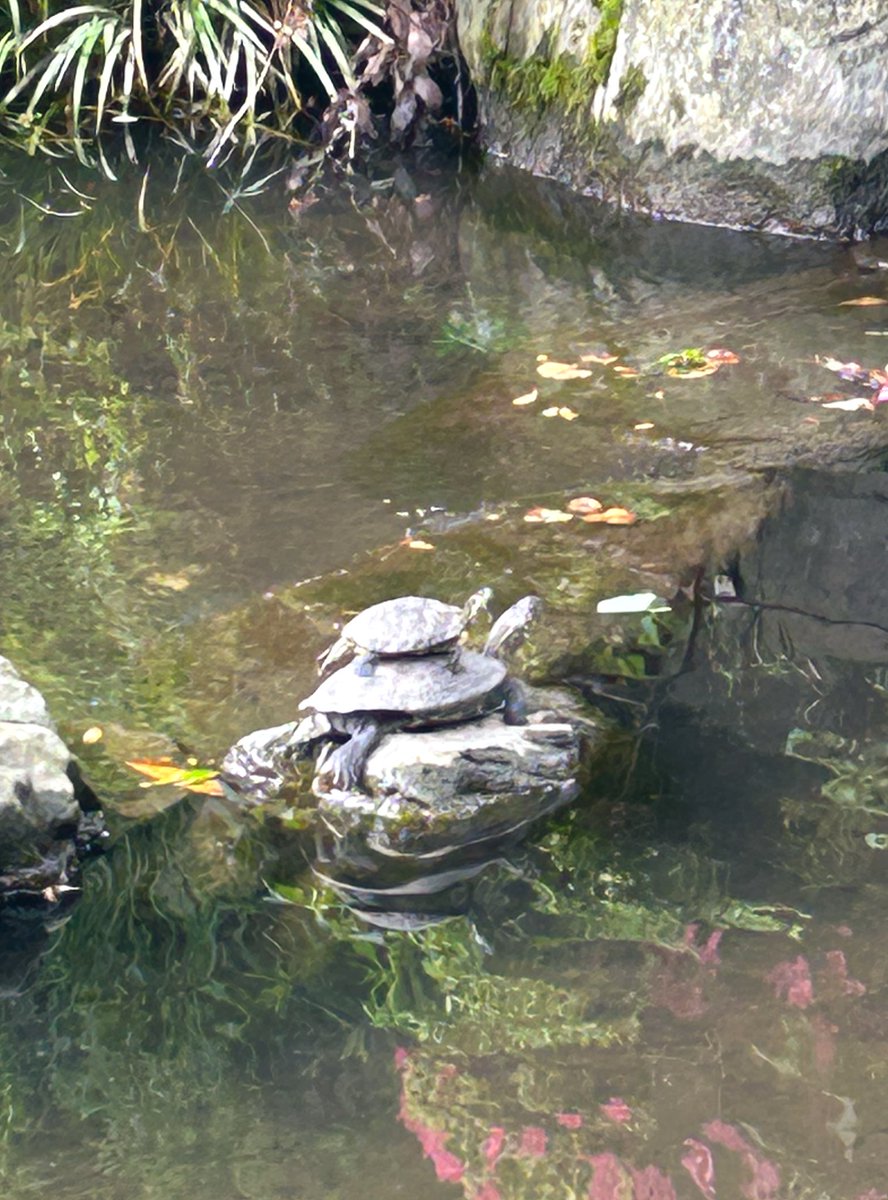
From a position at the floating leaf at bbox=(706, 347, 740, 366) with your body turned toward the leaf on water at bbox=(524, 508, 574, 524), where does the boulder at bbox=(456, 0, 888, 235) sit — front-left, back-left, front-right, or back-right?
back-right

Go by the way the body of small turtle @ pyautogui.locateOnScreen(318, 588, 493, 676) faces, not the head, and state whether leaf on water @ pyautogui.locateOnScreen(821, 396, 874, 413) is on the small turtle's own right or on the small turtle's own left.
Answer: on the small turtle's own left

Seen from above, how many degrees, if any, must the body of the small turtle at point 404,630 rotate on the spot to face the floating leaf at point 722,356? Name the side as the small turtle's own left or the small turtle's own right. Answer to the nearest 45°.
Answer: approximately 45° to the small turtle's own left

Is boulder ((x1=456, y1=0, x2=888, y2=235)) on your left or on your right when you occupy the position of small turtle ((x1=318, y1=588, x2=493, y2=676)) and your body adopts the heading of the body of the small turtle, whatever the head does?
on your left

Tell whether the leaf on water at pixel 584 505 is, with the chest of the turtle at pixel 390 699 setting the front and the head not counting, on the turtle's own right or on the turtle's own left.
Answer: on the turtle's own left

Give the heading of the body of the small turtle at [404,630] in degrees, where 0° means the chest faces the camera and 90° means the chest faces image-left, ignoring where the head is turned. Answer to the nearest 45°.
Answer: approximately 270°

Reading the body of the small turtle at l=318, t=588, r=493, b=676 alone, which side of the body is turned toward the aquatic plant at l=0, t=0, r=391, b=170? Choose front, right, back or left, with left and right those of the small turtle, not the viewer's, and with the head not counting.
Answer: left

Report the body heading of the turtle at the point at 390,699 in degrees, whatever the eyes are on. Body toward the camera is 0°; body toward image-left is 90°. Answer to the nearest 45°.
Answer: approximately 270°

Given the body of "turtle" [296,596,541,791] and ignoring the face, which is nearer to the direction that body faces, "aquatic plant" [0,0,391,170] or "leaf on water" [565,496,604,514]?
the leaf on water

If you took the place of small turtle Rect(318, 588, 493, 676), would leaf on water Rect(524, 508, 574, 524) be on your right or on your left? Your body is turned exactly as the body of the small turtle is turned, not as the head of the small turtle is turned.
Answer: on your left

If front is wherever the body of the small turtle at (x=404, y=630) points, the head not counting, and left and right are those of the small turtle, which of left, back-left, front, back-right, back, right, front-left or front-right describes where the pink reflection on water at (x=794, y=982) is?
front-right
